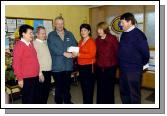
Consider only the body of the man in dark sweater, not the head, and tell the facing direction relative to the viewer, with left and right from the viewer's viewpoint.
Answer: facing the viewer and to the left of the viewer

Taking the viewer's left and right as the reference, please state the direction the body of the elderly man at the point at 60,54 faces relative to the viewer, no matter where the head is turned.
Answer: facing the viewer

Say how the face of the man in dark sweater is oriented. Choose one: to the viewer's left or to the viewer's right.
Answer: to the viewer's left

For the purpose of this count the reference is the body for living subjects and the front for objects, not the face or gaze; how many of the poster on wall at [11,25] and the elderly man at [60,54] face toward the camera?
2

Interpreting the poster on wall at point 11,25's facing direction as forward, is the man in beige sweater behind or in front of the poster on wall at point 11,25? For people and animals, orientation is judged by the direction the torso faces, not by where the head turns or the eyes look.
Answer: in front

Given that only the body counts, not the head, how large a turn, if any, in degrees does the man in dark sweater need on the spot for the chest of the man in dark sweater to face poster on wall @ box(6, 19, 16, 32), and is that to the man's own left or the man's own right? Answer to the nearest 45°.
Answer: approximately 90° to the man's own right

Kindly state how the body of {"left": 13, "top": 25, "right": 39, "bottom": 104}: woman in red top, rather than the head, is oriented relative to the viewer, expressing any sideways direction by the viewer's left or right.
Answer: facing the viewer and to the right of the viewer
